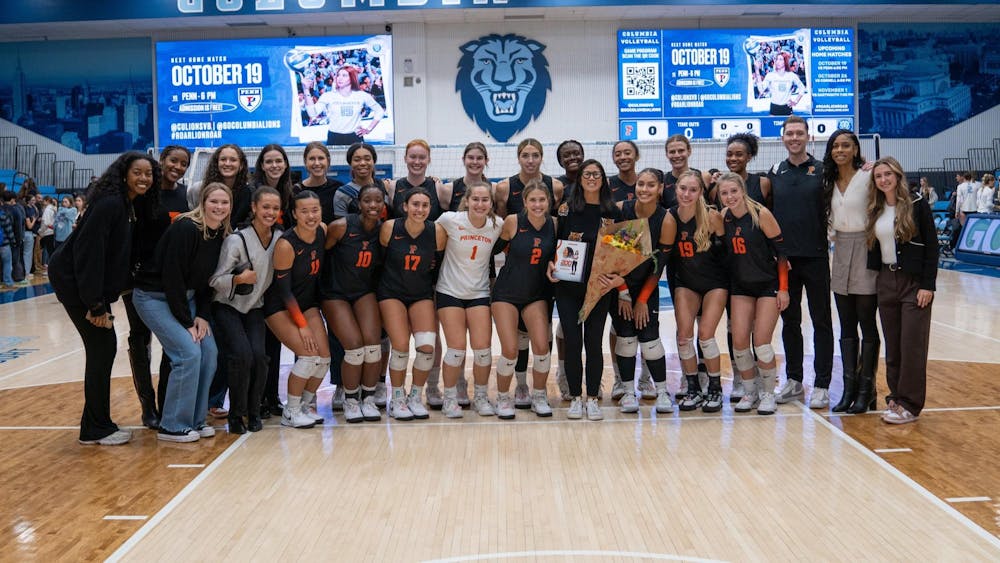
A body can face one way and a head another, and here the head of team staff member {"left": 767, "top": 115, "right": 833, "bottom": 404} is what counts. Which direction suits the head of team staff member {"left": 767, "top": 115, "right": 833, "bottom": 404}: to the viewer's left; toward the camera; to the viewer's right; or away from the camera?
toward the camera

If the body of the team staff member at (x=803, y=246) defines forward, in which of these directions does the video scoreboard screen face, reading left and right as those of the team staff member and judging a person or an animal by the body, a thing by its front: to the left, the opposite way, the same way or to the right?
the same way

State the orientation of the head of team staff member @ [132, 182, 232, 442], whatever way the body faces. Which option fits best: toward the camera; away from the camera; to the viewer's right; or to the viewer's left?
toward the camera

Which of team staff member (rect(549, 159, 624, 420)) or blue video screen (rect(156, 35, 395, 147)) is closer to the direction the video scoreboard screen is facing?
the team staff member

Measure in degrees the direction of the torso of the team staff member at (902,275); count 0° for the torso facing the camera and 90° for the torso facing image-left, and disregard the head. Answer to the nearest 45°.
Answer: approximately 45°

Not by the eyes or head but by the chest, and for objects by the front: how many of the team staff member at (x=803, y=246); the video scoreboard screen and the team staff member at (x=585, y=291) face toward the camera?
3

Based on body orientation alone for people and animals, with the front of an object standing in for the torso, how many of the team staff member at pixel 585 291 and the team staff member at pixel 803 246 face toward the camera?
2

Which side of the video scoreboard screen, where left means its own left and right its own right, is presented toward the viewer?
front

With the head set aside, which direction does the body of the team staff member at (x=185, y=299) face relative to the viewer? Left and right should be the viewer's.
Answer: facing the viewer and to the right of the viewer

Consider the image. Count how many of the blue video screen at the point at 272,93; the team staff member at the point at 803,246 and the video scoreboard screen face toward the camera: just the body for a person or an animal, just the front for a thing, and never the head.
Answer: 3

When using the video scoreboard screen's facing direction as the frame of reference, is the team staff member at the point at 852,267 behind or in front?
in front

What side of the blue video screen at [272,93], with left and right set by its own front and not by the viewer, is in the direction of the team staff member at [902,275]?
front
